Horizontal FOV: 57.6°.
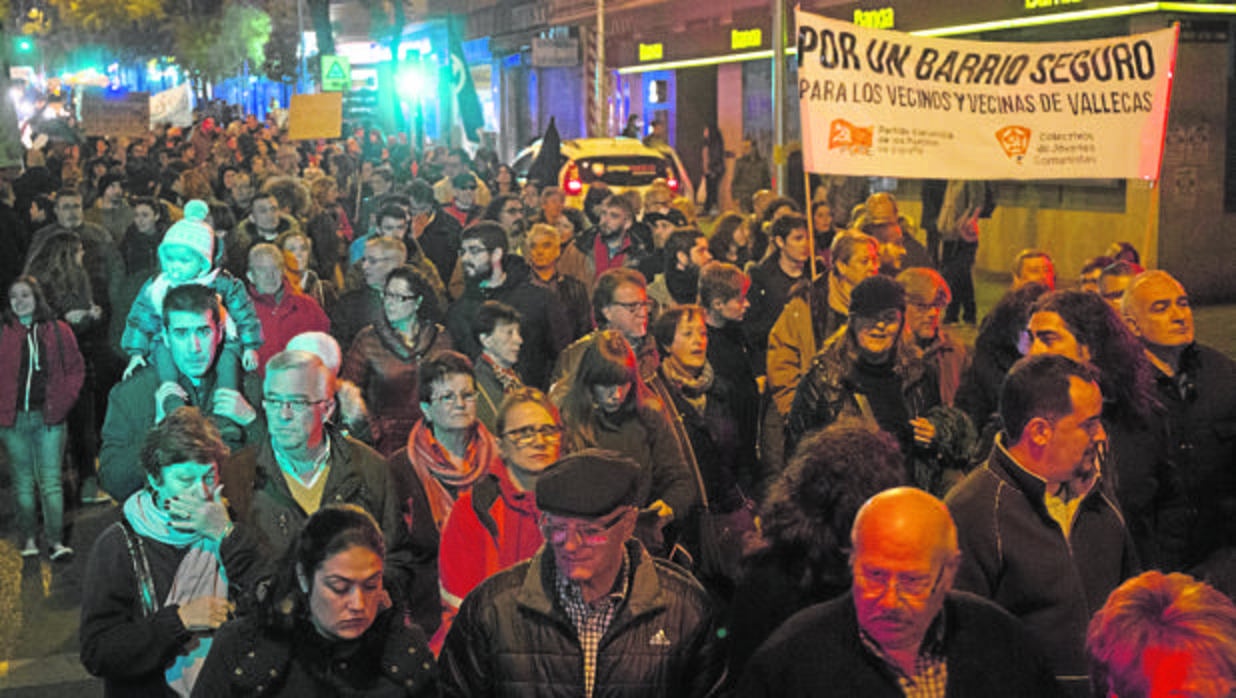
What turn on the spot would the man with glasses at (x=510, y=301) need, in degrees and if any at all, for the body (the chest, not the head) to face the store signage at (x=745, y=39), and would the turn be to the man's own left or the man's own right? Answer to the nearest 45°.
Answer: approximately 135° to the man's own right

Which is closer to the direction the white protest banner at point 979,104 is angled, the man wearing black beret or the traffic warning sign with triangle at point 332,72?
the man wearing black beret

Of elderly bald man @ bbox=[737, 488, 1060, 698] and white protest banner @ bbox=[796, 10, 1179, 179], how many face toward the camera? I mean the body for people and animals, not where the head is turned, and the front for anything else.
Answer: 2

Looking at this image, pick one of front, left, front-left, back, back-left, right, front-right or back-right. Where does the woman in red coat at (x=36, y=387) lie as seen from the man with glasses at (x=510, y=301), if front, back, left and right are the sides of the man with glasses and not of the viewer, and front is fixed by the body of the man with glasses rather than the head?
front-right

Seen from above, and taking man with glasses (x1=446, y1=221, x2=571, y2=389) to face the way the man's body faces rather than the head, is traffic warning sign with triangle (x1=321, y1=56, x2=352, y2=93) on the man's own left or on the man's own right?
on the man's own right

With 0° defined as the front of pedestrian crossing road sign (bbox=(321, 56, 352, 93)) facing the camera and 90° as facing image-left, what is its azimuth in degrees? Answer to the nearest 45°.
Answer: approximately 0°

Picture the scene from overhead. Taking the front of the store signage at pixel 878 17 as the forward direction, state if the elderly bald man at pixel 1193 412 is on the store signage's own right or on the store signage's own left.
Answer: on the store signage's own left

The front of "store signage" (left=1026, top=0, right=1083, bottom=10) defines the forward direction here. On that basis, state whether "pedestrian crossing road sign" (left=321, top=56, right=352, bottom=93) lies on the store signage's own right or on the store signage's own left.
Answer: on the store signage's own right
